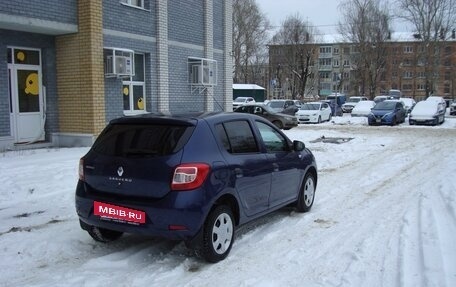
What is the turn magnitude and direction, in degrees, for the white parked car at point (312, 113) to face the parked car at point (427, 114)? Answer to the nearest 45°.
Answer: approximately 135° to its left

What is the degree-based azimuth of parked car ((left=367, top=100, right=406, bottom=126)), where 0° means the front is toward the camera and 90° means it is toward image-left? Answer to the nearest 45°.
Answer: approximately 45°

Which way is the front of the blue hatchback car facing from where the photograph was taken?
facing away from the viewer and to the right of the viewer

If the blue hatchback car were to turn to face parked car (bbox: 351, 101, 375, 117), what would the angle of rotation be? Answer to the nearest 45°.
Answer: approximately 45° to its left

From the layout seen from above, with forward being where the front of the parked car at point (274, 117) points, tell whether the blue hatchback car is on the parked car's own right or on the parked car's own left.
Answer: on the parked car's own right

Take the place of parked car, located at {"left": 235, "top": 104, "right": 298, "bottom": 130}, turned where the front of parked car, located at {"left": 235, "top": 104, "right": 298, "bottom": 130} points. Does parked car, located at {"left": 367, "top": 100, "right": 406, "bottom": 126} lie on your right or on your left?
on your left

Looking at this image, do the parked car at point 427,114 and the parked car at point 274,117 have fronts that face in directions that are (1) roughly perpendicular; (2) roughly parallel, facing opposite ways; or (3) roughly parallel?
roughly perpendicular

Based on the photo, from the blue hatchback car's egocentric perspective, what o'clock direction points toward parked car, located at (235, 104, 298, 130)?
The parked car is roughly at 11 o'clock from the blue hatchback car.

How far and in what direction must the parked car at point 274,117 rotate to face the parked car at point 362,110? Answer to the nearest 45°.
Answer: approximately 90° to its left

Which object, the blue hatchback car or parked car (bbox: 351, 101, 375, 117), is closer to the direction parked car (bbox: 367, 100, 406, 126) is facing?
the blue hatchback car

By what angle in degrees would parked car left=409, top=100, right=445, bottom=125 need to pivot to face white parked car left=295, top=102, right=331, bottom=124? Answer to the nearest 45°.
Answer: approximately 45° to its right
